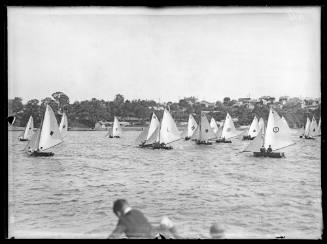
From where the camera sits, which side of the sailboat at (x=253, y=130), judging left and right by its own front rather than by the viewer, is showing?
left

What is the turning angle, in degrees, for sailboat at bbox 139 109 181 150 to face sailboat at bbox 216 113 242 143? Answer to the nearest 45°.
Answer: approximately 180°

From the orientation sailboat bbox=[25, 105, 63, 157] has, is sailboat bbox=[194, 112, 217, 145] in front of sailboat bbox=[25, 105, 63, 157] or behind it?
behind

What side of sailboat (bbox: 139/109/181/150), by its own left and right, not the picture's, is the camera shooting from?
left

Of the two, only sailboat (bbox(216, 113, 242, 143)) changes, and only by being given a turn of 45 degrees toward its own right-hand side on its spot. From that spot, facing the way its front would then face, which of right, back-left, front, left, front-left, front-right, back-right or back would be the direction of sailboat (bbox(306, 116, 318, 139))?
back-right

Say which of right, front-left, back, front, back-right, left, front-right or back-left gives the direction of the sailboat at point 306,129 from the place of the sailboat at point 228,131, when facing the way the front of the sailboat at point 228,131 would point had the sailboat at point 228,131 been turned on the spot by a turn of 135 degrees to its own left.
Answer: front-left

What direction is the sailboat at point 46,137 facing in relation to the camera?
to the viewer's left

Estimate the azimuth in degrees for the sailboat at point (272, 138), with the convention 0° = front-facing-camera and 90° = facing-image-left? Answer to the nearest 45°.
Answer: approximately 90°

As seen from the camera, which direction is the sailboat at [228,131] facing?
to the viewer's left

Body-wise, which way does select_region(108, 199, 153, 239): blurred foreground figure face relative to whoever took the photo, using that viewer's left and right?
facing away from the viewer and to the left of the viewer

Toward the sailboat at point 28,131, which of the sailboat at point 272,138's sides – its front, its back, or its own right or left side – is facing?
front

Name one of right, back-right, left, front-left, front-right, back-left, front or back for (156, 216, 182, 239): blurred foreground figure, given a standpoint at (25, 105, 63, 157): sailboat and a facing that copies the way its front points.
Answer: back-left
